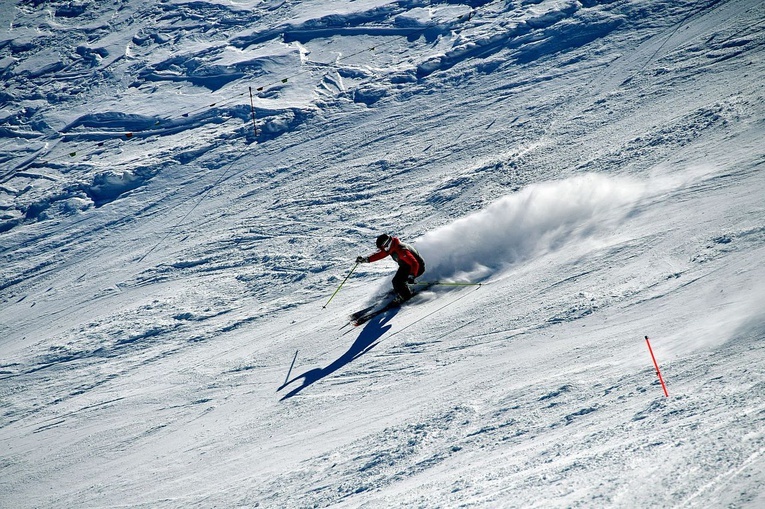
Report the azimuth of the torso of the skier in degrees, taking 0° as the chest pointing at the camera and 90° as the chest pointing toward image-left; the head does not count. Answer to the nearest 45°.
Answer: approximately 45°
